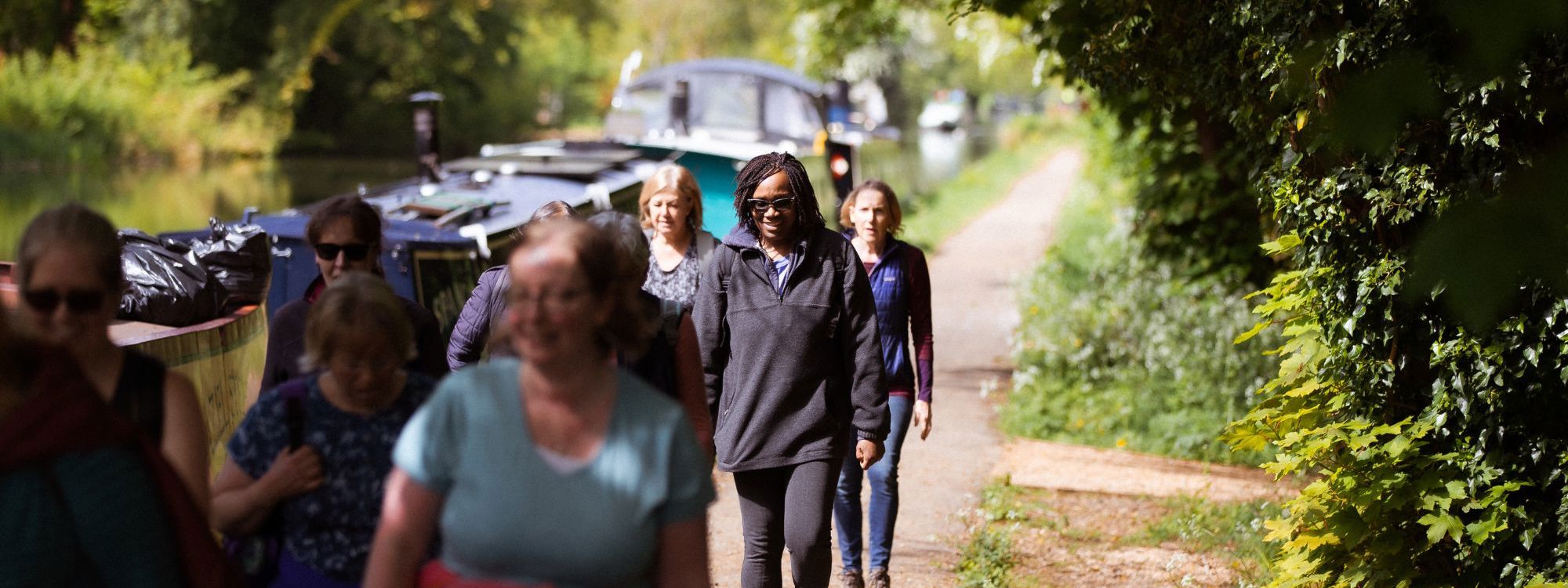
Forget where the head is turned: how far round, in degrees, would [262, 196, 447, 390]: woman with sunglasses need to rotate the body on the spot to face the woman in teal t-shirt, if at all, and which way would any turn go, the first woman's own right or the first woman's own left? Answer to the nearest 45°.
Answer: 0° — they already face them

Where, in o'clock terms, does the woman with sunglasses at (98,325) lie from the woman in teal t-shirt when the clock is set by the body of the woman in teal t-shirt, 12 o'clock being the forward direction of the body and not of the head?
The woman with sunglasses is roughly at 4 o'clock from the woman in teal t-shirt.

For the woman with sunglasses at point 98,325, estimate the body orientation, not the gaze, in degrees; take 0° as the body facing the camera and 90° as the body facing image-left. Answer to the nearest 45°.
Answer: approximately 0°

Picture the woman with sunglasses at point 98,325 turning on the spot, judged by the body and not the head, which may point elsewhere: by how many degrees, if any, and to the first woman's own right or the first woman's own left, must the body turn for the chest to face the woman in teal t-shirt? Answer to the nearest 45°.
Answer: approximately 45° to the first woman's own left

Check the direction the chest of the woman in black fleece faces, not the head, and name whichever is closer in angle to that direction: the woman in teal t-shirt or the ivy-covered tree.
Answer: the woman in teal t-shirt

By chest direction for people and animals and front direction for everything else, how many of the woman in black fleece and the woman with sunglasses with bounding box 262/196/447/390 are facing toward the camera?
2

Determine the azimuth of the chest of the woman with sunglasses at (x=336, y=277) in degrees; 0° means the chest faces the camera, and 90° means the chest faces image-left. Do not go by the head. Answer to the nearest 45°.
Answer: approximately 0°

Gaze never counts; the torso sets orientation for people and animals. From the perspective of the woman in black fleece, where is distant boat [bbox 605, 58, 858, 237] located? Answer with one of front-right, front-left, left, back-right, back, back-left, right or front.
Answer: back
